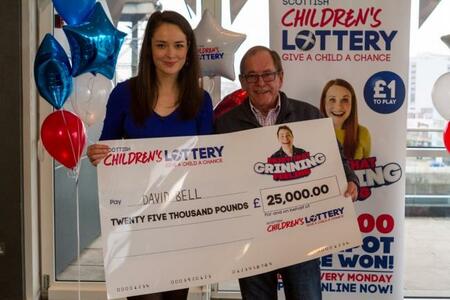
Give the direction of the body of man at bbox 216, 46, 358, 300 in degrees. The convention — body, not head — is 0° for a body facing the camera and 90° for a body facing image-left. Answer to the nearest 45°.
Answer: approximately 0°

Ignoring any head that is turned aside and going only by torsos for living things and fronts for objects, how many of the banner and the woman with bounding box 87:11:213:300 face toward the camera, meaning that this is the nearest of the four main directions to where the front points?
2

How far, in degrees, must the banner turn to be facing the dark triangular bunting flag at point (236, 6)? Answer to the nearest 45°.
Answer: approximately 90° to its right

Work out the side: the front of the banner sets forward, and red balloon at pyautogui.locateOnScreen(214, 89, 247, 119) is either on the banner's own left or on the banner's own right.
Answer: on the banner's own right

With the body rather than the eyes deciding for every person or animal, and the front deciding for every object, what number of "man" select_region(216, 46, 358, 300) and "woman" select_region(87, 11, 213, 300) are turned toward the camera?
2

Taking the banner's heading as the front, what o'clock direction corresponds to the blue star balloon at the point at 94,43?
The blue star balloon is roughly at 2 o'clock from the banner.
